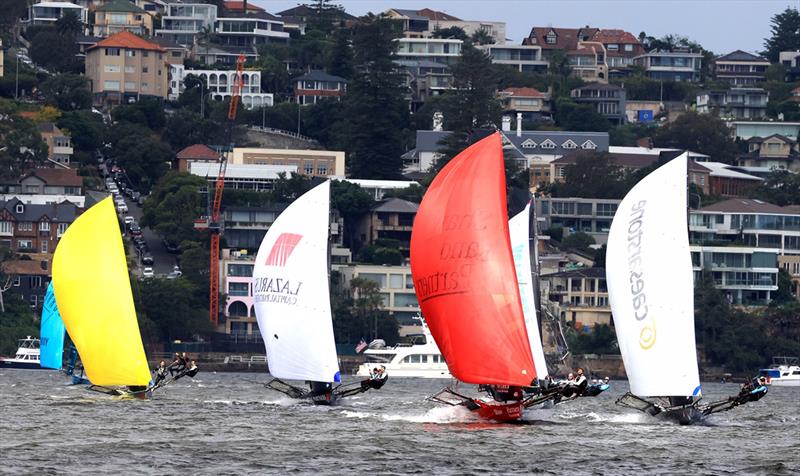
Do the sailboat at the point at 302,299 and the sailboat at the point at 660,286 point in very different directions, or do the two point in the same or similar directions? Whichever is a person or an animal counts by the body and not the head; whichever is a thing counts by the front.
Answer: same or similar directions

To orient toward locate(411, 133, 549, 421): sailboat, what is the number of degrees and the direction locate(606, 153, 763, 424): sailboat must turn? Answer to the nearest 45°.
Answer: approximately 45° to its right
